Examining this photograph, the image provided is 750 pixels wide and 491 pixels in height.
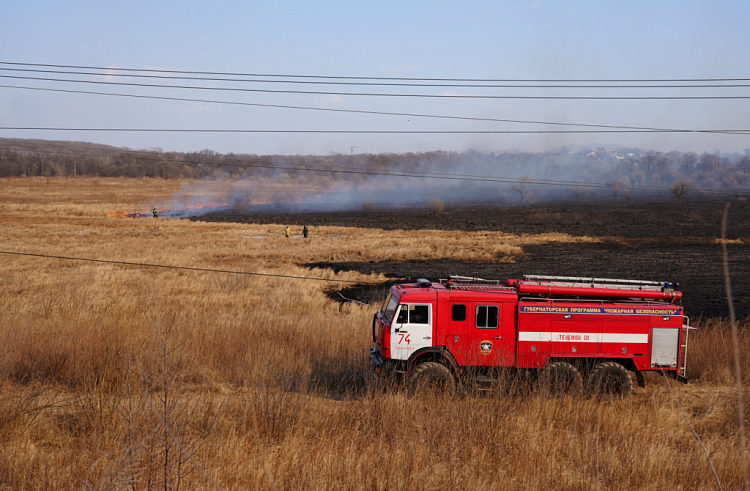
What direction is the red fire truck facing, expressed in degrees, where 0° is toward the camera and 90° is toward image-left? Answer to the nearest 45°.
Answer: approximately 90°
